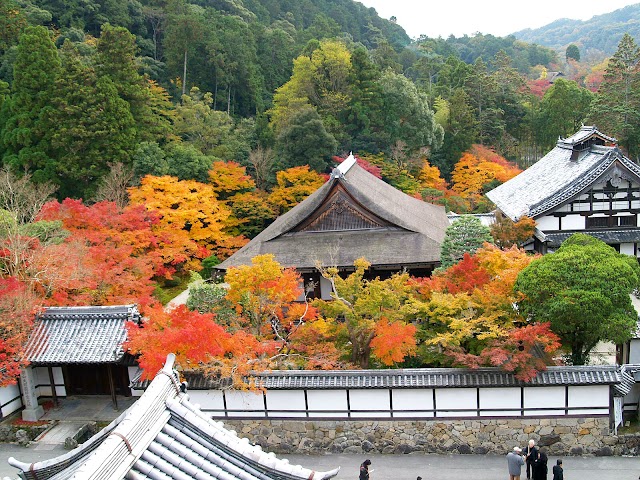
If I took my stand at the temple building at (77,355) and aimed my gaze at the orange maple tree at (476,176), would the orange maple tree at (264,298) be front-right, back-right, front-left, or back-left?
front-right

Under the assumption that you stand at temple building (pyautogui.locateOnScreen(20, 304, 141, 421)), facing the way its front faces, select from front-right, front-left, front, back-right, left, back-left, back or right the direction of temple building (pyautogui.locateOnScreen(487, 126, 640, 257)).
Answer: left

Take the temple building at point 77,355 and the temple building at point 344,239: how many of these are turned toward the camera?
2

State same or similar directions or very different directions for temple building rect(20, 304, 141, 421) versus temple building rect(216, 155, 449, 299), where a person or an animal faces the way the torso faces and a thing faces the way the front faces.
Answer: same or similar directions

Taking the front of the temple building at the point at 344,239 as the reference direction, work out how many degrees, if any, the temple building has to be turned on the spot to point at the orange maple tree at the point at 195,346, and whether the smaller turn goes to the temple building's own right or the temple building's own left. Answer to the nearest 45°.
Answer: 0° — it already faces it

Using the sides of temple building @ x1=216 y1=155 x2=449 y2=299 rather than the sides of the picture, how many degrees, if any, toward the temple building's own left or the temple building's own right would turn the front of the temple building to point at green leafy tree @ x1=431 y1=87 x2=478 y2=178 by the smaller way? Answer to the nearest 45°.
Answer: approximately 180°

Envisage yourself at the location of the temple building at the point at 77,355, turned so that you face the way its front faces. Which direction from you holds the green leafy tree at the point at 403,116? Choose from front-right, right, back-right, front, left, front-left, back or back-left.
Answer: back-left

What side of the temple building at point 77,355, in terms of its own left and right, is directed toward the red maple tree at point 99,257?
back

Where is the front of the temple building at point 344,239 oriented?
toward the camera

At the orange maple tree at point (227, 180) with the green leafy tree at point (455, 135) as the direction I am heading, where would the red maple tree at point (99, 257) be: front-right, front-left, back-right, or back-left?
back-right

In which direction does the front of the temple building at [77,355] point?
toward the camera

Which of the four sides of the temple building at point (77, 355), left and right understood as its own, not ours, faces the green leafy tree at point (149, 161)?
back

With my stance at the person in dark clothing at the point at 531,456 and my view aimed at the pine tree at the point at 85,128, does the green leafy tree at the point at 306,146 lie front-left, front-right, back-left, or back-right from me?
front-right

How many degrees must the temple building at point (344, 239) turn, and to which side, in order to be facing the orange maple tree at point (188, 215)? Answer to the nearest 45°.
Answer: approximately 135° to its right

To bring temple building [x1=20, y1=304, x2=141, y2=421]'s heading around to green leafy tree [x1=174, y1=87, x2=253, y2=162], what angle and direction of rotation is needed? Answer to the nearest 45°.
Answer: approximately 180°
